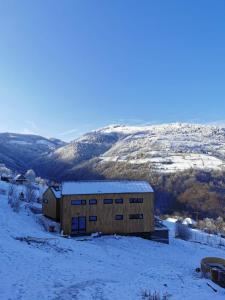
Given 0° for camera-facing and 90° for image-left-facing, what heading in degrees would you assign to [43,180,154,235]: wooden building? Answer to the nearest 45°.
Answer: approximately 0°

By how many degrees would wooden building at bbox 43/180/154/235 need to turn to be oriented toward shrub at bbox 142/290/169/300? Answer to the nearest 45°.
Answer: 0° — it already faces it
